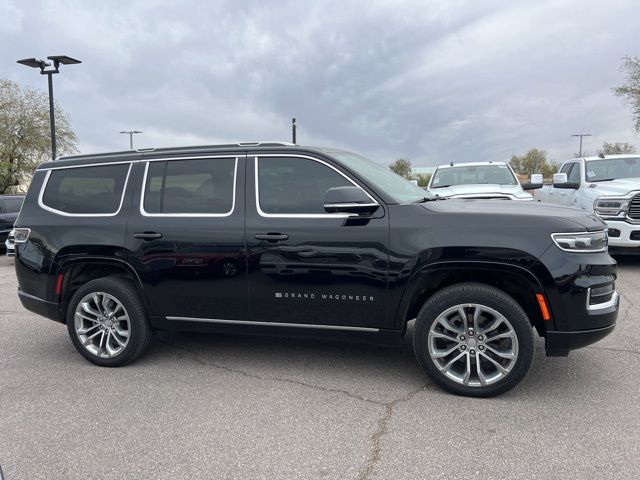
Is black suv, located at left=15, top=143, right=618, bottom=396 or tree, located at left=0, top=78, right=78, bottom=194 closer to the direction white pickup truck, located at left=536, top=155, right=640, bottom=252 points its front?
the black suv

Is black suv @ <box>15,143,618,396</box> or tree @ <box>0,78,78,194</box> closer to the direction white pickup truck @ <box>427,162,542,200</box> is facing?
the black suv

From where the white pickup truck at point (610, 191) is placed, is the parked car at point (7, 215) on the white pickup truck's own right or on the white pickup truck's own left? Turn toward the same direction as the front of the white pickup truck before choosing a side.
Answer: on the white pickup truck's own right

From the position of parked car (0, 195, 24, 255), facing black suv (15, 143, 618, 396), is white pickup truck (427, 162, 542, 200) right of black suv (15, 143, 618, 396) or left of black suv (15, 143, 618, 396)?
left

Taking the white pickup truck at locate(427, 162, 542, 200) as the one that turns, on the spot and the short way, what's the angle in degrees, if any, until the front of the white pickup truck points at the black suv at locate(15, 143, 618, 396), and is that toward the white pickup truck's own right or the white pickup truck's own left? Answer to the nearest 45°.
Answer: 0° — it already faces it

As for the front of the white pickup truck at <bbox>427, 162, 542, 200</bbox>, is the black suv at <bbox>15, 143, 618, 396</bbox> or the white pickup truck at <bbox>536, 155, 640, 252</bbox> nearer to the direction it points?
the black suv

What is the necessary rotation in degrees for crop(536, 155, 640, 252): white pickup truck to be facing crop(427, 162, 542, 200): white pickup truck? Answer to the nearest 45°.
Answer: approximately 135° to its right

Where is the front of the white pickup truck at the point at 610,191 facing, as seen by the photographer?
facing the viewer and to the right of the viewer

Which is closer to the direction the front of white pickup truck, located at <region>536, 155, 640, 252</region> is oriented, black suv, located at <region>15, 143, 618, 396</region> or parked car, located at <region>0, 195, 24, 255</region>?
the black suv

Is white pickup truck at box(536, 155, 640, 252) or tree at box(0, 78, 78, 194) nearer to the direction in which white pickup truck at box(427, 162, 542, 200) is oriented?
the white pickup truck at box(536, 155, 640, 252)

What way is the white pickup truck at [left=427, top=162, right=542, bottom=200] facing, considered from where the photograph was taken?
facing the viewer

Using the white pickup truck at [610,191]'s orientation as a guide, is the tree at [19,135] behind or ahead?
behind

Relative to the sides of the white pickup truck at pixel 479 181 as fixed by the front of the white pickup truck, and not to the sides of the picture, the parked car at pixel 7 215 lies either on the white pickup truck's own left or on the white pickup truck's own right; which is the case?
on the white pickup truck's own right

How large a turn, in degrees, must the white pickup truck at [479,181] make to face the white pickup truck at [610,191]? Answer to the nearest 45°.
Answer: approximately 90° to its left

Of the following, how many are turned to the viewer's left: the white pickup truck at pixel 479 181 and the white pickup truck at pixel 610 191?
0
